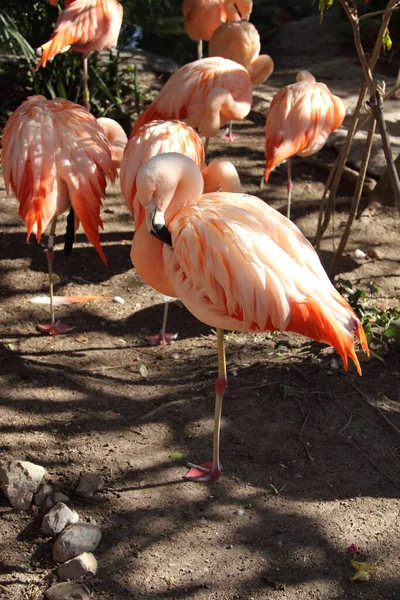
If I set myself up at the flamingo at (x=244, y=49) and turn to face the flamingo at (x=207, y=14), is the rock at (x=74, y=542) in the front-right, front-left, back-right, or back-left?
back-left

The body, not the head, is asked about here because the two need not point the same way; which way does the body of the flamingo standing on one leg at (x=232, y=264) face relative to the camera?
to the viewer's left

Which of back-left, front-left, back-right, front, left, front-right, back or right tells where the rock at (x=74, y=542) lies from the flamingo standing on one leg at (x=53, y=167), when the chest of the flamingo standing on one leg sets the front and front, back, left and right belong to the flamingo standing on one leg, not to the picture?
back

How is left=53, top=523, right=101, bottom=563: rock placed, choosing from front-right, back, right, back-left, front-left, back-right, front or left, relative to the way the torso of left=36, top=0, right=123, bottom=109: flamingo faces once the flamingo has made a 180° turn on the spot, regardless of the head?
left

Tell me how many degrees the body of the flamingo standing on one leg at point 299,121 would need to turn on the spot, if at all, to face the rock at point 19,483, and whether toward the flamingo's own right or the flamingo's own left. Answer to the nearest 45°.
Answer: approximately 135° to the flamingo's own right

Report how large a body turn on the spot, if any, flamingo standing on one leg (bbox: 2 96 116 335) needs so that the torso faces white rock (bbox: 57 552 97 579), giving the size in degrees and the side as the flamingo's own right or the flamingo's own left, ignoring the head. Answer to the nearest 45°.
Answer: approximately 180°

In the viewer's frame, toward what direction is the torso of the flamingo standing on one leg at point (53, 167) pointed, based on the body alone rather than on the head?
away from the camera

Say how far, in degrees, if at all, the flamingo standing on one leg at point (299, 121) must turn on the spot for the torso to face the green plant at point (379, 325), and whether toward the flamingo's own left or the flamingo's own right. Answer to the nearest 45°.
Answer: approximately 135° to the flamingo's own right

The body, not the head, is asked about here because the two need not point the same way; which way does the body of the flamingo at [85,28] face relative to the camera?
to the viewer's right

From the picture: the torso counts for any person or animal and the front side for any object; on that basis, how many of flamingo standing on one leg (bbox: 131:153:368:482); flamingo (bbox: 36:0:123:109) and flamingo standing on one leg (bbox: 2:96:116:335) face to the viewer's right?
1

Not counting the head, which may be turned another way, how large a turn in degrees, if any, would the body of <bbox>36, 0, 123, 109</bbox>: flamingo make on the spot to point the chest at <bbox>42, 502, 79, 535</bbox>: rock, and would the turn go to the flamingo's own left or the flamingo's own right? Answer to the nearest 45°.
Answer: approximately 90° to the flamingo's own right

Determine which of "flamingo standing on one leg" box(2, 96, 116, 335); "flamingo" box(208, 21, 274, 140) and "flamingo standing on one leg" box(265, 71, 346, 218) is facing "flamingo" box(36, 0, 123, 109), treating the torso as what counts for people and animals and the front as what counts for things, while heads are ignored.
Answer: "flamingo standing on one leg" box(2, 96, 116, 335)

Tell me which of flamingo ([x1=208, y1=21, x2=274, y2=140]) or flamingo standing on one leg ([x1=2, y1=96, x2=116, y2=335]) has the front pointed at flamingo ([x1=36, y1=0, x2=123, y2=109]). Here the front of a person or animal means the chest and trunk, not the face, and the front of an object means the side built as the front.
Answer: the flamingo standing on one leg

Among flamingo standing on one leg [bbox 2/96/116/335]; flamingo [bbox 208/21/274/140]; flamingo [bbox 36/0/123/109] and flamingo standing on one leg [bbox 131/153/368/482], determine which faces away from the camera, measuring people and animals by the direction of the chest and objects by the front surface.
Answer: flamingo standing on one leg [bbox 2/96/116/335]
